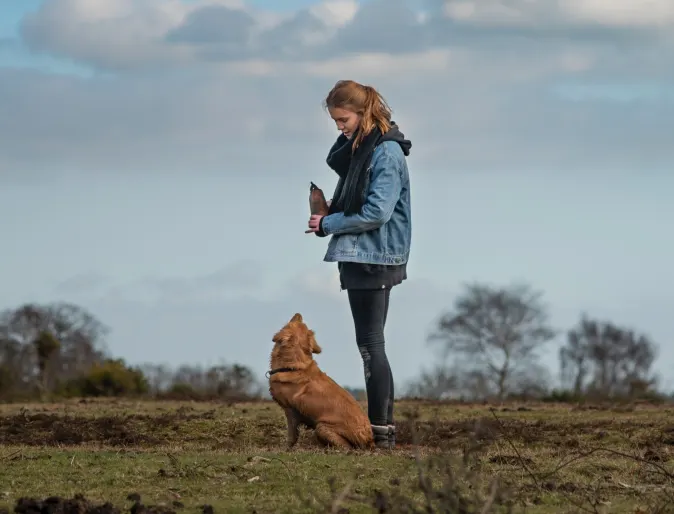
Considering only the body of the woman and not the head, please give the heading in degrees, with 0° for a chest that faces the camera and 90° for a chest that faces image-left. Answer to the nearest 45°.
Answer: approximately 90°
